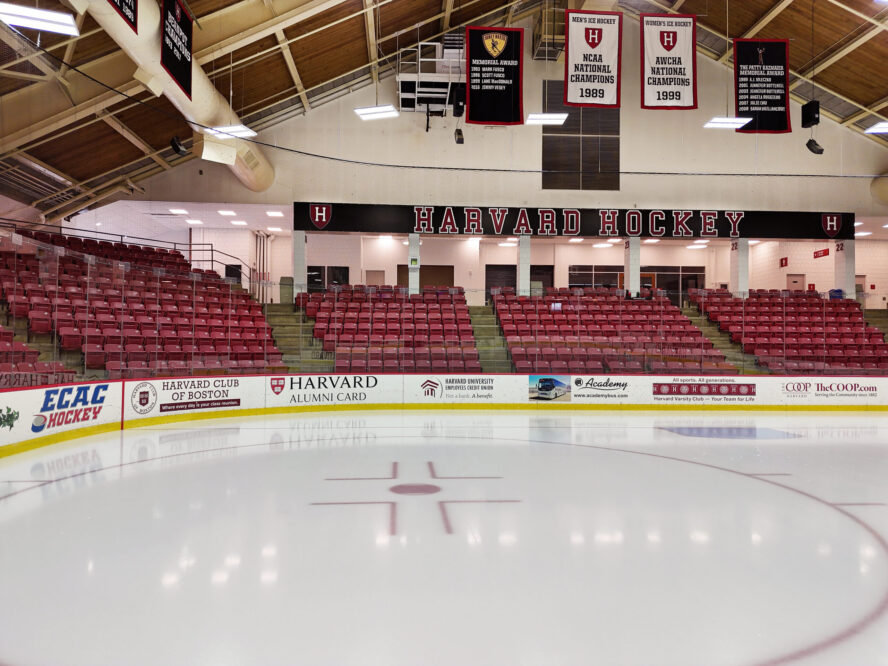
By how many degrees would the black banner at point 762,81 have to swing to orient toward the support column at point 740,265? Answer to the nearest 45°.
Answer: approximately 180°

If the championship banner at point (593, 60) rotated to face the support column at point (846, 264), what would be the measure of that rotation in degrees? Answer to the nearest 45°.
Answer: approximately 135° to its left

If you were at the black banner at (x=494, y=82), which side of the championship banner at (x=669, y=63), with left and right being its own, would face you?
right

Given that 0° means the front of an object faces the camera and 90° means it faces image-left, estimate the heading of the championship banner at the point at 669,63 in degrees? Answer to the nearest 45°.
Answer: approximately 0°

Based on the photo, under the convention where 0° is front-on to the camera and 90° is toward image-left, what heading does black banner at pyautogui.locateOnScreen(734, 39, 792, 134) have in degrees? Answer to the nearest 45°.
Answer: approximately 0°
